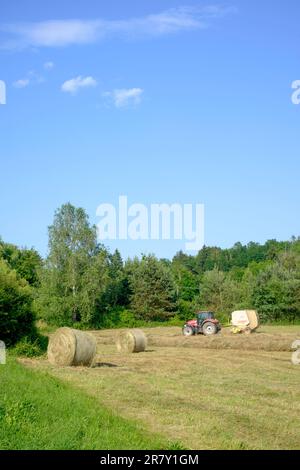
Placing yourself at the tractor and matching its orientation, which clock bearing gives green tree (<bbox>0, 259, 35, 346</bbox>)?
The green tree is roughly at 10 o'clock from the tractor.

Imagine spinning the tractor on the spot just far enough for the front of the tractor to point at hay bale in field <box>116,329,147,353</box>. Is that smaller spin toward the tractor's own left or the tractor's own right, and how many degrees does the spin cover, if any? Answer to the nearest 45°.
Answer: approximately 90° to the tractor's own left

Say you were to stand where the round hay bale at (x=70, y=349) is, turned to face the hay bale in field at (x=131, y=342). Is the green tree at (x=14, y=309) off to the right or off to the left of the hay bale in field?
left

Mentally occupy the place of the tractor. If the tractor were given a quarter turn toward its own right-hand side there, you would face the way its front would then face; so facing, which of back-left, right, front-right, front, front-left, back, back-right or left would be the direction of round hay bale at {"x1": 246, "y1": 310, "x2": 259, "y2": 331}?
front-right

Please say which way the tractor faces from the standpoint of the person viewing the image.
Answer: facing to the left of the viewer

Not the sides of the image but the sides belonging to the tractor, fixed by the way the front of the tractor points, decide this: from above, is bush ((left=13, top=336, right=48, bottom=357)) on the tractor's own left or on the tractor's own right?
on the tractor's own left
